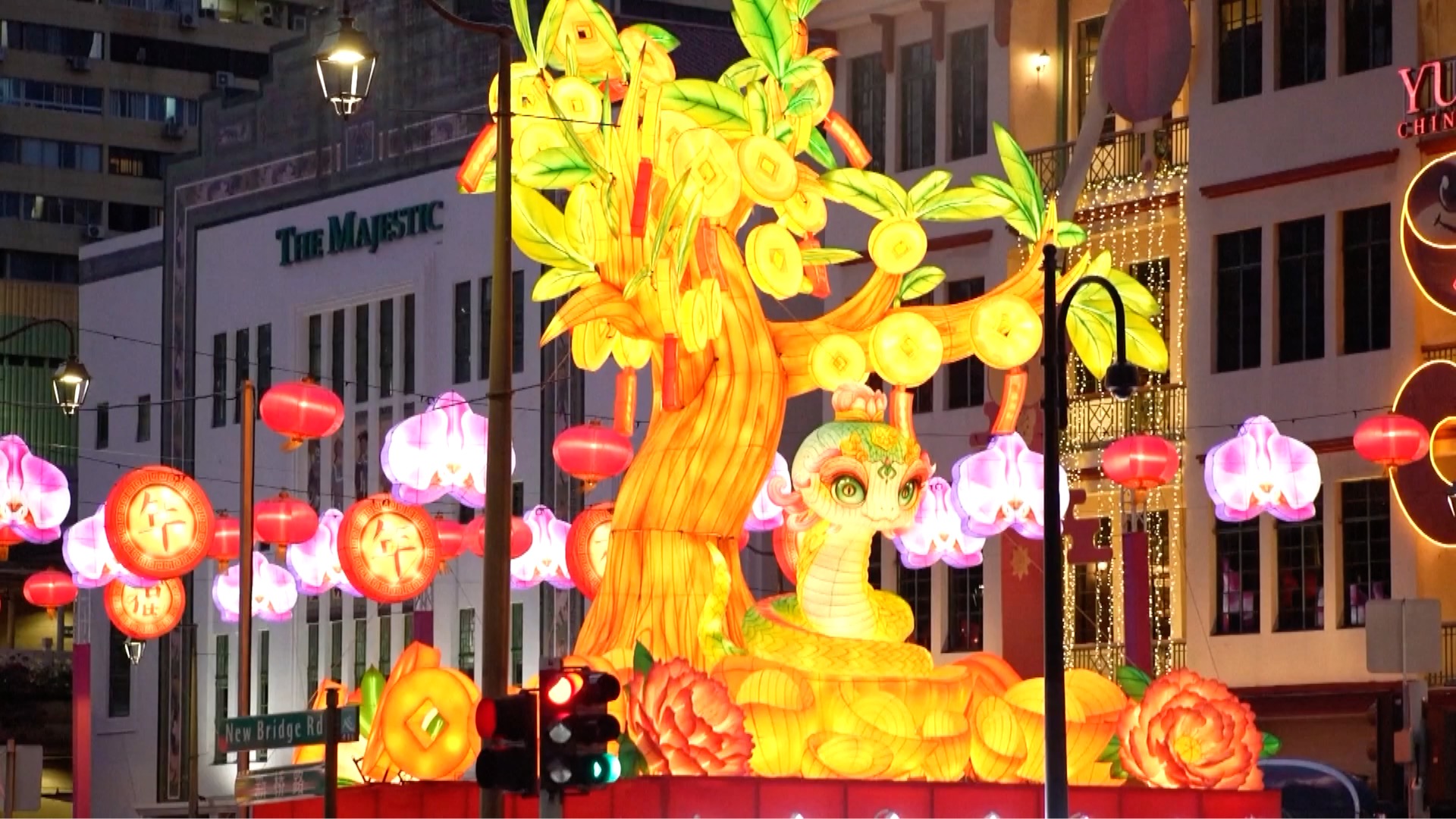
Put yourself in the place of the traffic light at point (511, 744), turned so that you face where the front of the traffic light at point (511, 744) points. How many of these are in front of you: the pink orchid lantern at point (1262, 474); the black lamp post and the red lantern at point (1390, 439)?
0

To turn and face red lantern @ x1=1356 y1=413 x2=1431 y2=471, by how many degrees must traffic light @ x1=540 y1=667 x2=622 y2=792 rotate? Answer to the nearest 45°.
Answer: approximately 90° to its left

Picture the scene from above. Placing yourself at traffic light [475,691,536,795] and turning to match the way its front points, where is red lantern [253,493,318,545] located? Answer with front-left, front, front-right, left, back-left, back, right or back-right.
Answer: right

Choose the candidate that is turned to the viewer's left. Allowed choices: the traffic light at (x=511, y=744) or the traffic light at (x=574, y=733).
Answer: the traffic light at (x=511, y=744)

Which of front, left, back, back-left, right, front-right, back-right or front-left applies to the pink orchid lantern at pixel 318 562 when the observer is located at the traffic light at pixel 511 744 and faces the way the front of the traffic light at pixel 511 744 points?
right

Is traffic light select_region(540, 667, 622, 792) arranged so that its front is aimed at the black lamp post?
no

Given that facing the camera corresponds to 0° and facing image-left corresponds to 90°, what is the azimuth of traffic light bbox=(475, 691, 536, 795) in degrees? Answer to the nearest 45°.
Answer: approximately 90°

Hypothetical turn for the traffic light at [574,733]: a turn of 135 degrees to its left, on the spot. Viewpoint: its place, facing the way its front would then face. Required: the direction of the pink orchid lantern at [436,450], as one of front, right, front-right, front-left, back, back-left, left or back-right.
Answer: front

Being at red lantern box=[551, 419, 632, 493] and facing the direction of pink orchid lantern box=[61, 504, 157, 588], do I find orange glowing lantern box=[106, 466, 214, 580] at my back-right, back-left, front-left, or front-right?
front-left

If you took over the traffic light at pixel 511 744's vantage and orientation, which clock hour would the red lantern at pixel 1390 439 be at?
The red lantern is roughly at 4 o'clock from the traffic light.

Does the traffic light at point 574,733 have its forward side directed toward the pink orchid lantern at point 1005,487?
no

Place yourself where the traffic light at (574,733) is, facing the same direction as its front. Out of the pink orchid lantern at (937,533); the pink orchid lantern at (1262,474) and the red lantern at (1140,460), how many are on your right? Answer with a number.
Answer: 0

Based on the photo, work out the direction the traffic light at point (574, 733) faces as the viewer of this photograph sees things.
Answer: facing the viewer and to the right of the viewer

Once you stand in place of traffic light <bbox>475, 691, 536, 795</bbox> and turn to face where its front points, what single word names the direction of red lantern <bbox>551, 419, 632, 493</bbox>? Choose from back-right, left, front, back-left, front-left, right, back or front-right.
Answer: right

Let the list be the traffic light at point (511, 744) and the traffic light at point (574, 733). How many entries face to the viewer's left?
1

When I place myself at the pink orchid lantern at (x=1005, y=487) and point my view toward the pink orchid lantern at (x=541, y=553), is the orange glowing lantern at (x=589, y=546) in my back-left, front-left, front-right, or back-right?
front-left

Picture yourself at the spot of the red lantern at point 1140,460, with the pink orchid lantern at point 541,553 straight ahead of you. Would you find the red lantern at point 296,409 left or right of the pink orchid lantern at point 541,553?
left
